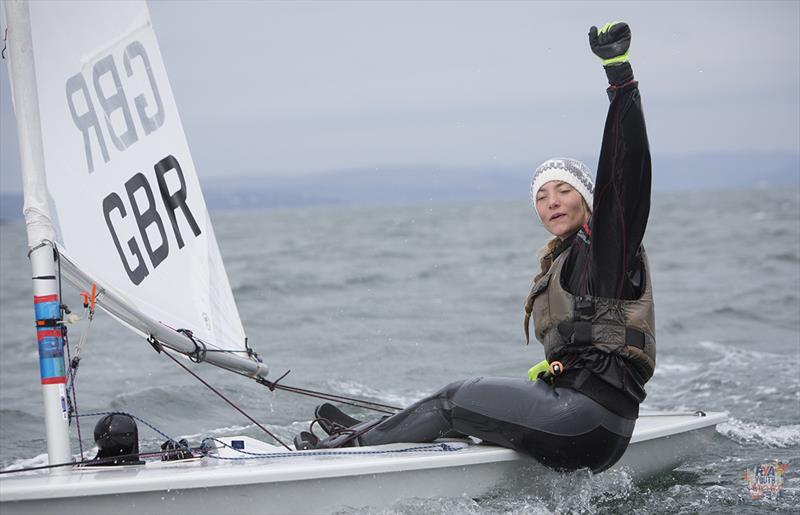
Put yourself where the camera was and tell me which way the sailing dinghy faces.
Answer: facing to the left of the viewer

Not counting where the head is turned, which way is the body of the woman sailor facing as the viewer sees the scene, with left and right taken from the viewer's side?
facing to the left of the viewer
